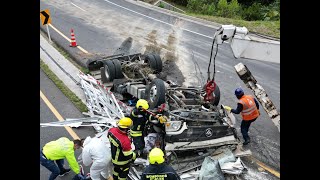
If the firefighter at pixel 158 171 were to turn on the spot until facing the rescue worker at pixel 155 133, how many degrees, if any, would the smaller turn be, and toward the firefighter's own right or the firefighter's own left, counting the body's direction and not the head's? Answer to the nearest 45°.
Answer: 0° — they already face them

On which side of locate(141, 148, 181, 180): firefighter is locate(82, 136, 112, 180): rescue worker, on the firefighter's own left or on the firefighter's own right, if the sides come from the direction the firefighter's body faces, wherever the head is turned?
on the firefighter's own left

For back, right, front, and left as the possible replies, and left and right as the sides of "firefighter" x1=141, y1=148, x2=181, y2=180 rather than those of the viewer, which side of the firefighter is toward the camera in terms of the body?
back

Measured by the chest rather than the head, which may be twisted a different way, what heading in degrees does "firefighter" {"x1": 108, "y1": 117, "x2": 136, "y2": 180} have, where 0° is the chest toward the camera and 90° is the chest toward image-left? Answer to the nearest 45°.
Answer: approximately 225°

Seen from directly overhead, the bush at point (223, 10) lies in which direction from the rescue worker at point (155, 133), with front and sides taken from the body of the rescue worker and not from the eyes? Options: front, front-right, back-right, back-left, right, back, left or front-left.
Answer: front-left

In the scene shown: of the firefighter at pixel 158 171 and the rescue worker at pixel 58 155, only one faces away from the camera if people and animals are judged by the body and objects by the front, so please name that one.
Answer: the firefighter

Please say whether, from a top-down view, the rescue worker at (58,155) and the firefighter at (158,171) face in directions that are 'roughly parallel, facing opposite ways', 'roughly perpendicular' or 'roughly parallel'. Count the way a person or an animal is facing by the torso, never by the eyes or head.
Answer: roughly perpendicular

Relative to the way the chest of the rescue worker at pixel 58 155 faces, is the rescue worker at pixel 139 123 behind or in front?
in front

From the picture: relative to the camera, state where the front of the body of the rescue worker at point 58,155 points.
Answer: to the viewer's right

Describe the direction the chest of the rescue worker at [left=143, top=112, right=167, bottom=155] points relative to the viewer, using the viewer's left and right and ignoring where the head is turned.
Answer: facing away from the viewer and to the right of the viewer

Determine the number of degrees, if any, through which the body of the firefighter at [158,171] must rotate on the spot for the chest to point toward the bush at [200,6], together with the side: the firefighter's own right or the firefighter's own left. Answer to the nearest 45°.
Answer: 0° — they already face it

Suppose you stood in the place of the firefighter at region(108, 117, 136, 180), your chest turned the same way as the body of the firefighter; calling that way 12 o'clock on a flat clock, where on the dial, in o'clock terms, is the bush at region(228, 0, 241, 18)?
The bush is roughly at 11 o'clock from the firefighter.
